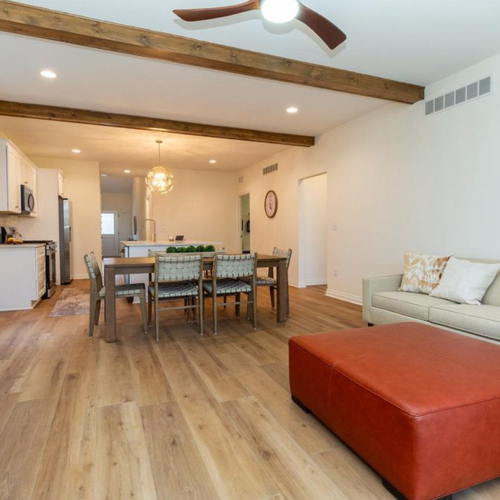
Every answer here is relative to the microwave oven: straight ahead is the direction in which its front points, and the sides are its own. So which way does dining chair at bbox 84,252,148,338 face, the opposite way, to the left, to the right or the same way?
the same way

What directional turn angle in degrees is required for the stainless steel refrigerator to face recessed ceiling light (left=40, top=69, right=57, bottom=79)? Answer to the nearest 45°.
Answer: approximately 90° to its right

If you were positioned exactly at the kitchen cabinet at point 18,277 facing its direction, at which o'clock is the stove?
The stove is roughly at 10 o'clock from the kitchen cabinet.

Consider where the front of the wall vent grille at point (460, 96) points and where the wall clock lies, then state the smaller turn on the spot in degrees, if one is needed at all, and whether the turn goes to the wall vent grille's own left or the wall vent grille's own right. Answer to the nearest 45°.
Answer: approximately 90° to the wall vent grille's own right

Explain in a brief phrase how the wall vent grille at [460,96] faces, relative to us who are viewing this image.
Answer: facing the viewer and to the left of the viewer

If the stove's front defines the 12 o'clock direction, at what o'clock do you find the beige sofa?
The beige sofa is roughly at 2 o'clock from the stove.

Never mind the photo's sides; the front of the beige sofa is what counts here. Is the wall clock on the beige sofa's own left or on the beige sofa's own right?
on the beige sofa's own right

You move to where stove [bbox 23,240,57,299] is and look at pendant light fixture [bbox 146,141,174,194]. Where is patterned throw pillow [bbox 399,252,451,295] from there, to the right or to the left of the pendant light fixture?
right

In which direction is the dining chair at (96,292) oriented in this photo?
to the viewer's right

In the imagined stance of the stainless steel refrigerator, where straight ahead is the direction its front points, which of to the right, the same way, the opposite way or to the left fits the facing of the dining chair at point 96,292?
the same way

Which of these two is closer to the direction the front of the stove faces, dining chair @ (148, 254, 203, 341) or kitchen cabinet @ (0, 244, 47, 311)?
the dining chair

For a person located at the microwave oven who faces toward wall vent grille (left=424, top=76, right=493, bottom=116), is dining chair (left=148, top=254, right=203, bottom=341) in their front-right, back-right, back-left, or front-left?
front-right

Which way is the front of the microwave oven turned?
to the viewer's right

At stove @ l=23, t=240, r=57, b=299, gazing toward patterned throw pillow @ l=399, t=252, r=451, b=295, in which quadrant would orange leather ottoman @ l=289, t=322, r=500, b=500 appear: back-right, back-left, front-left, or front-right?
front-right

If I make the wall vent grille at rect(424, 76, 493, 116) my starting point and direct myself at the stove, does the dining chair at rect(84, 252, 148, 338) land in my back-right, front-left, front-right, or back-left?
front-left

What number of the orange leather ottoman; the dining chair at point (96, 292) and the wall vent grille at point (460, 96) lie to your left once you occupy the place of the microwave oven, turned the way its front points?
0
